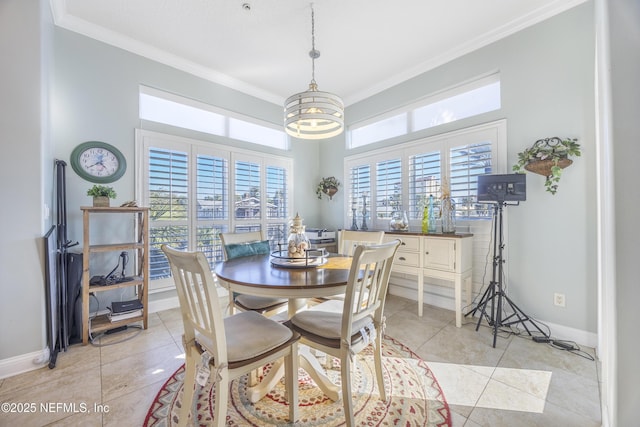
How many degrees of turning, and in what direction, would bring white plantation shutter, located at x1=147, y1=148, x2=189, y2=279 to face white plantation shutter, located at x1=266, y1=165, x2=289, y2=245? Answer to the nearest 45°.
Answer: approximately 45° to its left

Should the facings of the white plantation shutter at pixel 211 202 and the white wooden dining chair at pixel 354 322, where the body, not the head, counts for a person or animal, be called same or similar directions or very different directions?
very different directions

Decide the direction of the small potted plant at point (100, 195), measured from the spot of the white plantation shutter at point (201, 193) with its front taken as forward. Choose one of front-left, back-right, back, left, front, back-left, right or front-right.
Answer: right

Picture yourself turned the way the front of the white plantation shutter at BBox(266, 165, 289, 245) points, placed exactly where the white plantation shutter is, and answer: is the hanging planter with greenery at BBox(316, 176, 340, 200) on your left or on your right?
on your left

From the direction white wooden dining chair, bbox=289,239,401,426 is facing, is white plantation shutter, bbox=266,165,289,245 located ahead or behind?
ahead

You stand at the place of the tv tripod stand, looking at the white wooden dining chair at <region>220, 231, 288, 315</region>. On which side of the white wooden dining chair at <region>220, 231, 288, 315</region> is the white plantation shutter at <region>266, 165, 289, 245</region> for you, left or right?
right

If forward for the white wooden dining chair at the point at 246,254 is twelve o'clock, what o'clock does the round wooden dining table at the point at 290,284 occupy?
The round wooden dining table is roughly at 1 o'clock from the white wooden dining chair.

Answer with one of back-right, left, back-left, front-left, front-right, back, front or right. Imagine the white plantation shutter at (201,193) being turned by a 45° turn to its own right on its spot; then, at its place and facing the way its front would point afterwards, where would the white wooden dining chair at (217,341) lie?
front

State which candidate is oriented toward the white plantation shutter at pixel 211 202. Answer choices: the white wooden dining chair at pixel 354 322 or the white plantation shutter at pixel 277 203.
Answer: the white wooden dining chair

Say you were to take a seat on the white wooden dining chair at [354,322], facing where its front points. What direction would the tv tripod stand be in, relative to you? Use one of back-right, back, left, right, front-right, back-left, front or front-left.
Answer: right

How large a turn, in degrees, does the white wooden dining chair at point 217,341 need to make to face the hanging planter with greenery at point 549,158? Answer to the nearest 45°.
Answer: approximately 45° to its right

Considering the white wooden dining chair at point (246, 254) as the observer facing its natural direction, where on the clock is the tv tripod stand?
The tv tripod stand is roughly at 11 o'clock from the white wooden dining chair.

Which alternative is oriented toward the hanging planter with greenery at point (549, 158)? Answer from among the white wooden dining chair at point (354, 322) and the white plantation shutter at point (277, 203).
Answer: the white plantation shutter

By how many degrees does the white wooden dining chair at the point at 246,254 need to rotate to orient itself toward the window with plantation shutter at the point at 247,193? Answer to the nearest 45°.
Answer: approximately 135° to its left

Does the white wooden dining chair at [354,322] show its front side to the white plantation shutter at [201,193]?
yes

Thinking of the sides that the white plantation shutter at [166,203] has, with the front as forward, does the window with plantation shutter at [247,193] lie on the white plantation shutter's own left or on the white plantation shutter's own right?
on the white plantation shutter's own left

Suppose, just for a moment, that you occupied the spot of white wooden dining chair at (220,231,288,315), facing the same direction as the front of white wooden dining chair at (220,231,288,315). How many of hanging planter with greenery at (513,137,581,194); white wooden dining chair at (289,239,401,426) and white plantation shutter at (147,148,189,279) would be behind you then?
1
